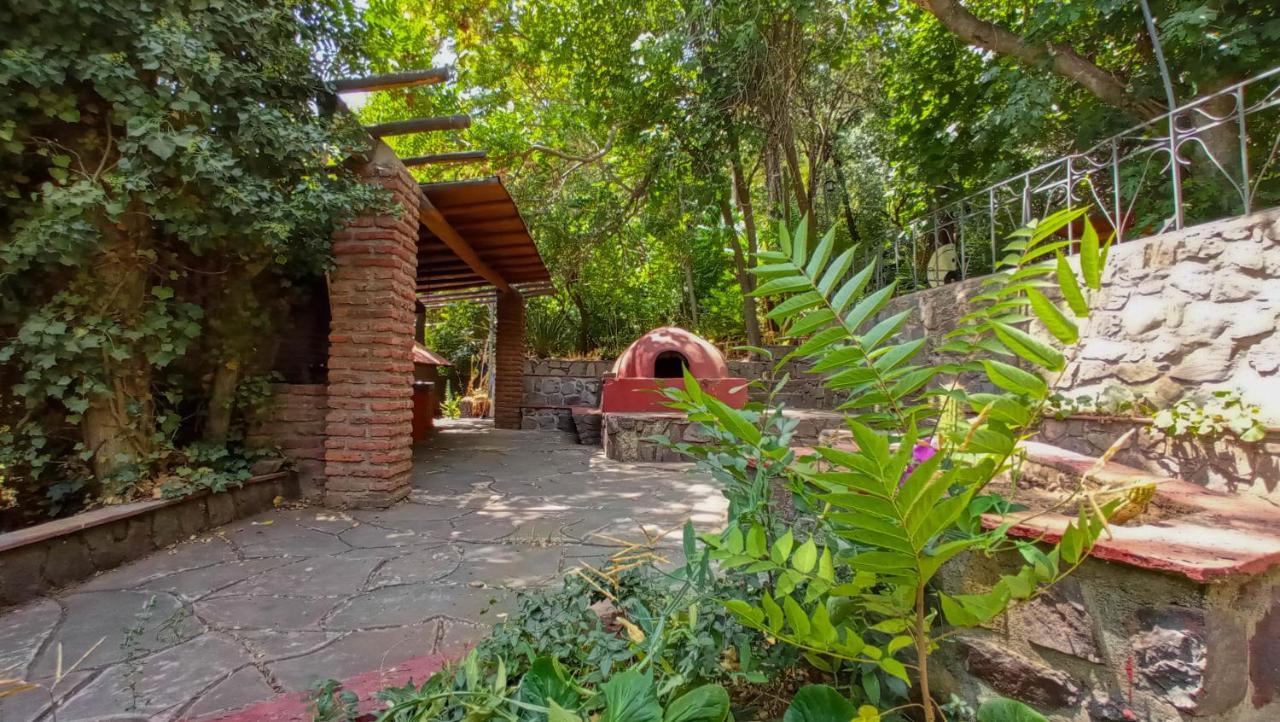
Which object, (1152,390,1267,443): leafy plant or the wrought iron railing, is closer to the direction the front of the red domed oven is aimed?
the leafy plant

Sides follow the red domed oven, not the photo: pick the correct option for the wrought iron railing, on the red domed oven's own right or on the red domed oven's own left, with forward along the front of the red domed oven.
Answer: on the red domed oven's own left

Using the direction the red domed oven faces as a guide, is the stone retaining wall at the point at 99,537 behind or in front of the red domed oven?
in front

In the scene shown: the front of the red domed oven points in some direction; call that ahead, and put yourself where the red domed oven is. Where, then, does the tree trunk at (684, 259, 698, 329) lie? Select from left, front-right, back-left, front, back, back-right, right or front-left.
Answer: back

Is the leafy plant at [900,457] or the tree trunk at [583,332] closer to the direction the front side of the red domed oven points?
the leafy plant

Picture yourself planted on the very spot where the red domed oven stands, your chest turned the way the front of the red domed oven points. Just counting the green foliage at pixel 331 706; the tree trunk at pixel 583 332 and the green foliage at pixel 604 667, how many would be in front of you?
2

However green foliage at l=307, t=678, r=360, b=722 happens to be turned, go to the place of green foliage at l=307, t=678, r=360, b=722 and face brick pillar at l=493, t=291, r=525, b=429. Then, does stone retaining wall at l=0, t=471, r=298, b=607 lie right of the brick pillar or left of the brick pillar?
left

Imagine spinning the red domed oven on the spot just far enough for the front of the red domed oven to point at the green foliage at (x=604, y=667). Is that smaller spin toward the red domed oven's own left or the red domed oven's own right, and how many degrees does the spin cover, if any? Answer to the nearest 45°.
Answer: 0° — it already faces it

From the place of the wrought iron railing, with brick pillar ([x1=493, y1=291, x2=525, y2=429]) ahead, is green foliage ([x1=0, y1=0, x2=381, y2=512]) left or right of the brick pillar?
left

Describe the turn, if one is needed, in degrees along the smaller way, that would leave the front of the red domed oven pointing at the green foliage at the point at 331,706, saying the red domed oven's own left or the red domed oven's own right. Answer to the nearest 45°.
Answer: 0° — it already faces it

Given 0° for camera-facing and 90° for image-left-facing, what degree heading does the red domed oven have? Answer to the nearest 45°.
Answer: approximately 0°

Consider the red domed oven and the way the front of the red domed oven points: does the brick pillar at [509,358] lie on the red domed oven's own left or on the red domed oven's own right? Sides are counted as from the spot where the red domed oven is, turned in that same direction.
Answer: on the red domed oven's own right

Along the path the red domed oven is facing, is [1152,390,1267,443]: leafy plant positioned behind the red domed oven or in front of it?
in front

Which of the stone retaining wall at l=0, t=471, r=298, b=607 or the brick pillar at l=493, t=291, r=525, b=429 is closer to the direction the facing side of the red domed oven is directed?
the stone retaining wall

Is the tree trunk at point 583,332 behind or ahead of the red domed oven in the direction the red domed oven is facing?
behind
